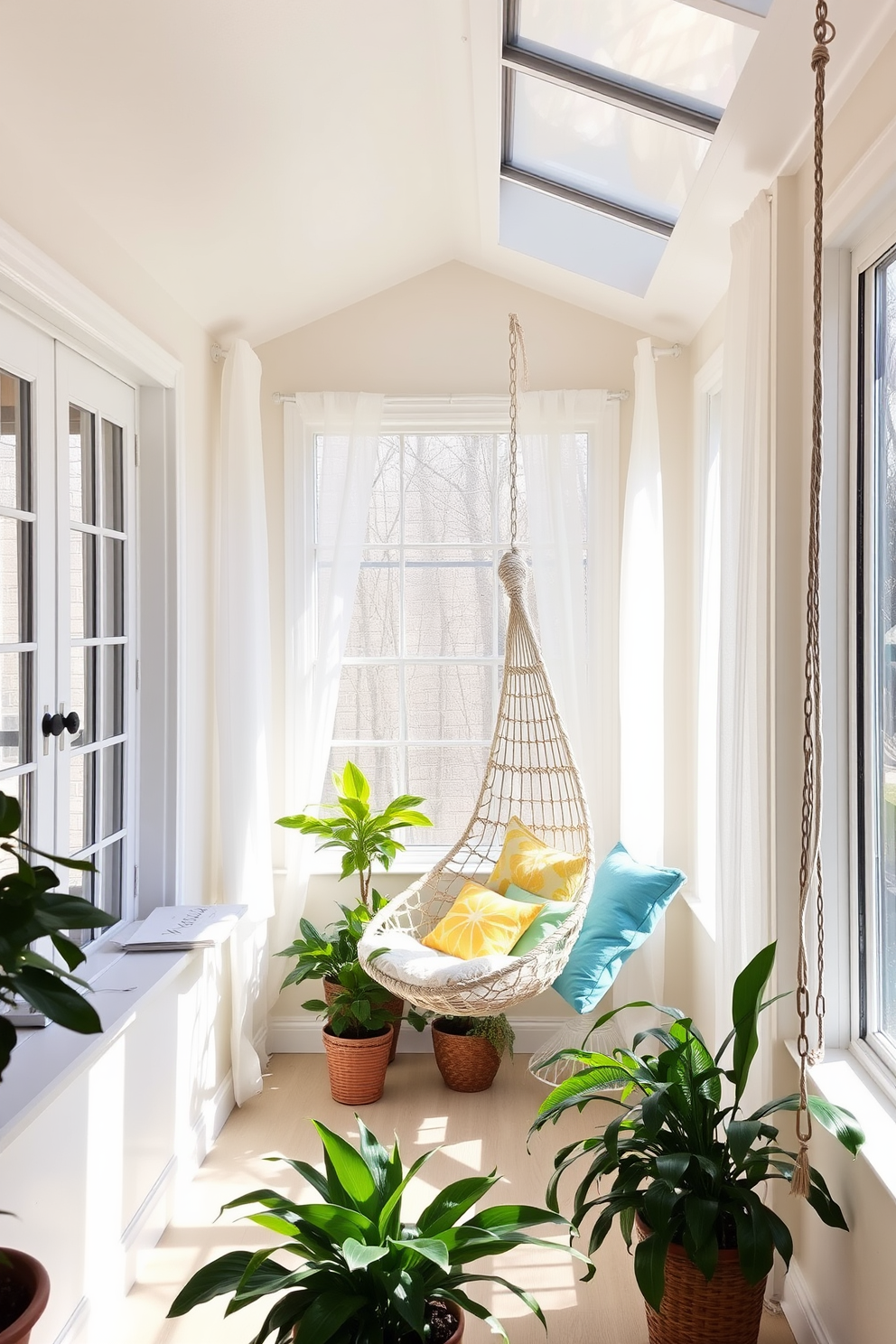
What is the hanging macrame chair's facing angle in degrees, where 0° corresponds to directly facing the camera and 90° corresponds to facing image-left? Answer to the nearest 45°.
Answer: approximately 45°

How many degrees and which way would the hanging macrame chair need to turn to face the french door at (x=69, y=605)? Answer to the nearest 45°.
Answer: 0° — it already faces it

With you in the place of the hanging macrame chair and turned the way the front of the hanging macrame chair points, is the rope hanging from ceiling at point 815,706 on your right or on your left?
on your left

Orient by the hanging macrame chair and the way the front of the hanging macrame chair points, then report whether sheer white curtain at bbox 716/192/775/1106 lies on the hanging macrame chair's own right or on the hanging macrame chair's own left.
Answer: on the hanging macrame chair's own left

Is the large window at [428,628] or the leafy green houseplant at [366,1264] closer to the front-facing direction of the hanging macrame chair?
the leafy green houseplant

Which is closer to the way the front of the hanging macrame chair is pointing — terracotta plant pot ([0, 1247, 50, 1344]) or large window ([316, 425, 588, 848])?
the terracotta plant pot

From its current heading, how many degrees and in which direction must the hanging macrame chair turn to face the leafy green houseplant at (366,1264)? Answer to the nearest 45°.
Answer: approximately 45° to its left
